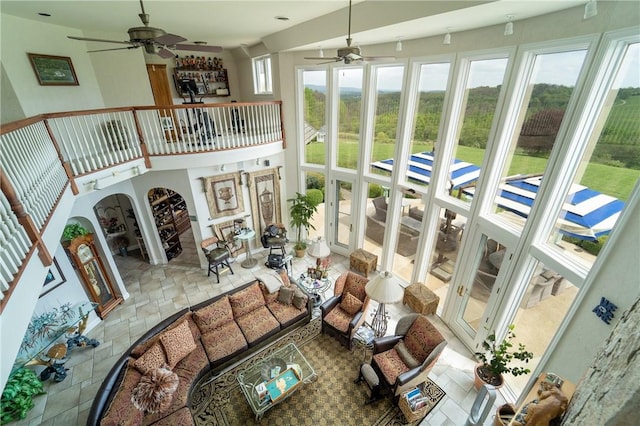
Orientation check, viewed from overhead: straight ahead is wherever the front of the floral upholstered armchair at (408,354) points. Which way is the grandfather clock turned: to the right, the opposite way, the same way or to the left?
the opposite way

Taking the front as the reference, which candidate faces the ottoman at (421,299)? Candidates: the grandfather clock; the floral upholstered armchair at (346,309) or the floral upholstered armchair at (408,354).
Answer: the grandfather clock

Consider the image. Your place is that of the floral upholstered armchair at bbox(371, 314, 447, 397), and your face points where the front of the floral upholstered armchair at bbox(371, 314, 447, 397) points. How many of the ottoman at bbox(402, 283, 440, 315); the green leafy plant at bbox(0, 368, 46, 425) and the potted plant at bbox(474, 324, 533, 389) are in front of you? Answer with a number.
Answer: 1

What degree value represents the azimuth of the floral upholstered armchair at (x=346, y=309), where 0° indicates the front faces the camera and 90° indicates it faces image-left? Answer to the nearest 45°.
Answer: approximately 45°

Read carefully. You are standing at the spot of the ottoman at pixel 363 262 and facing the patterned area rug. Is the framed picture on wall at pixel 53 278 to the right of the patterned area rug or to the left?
right

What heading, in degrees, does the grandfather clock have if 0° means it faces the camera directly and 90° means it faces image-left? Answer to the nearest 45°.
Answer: approximately 315°

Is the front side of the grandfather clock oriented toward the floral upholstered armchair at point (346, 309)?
yes

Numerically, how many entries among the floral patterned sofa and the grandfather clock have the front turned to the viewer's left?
0

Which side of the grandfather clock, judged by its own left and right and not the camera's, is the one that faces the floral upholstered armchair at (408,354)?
front

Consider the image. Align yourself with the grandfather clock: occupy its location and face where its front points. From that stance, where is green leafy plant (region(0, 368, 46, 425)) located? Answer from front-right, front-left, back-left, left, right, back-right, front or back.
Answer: right

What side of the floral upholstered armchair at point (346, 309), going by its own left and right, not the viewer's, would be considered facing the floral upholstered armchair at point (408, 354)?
left
